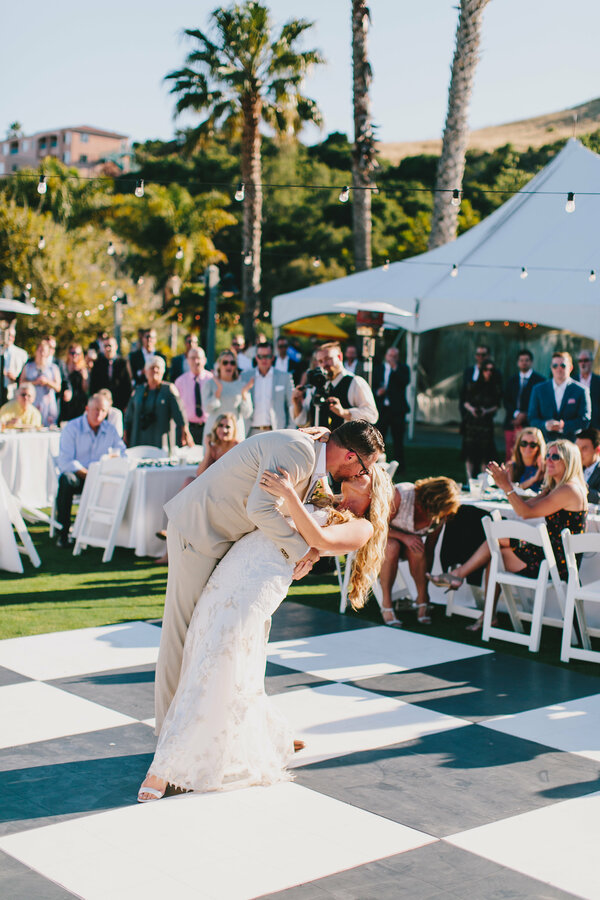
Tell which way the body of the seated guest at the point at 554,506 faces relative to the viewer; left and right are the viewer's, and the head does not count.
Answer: facing to the left of the viewer

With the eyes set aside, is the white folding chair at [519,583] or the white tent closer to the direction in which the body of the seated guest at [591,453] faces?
the white folding chair

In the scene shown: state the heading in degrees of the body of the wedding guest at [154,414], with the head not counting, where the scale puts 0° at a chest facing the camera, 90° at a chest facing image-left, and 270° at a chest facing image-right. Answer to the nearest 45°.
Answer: approximately 0°

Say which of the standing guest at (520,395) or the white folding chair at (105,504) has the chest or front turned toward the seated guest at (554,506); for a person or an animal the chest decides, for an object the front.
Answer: the standing guest

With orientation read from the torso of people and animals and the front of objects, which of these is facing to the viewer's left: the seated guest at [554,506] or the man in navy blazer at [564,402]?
the seated guest

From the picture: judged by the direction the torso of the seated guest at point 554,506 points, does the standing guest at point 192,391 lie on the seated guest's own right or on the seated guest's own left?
on the seated guest's own right
